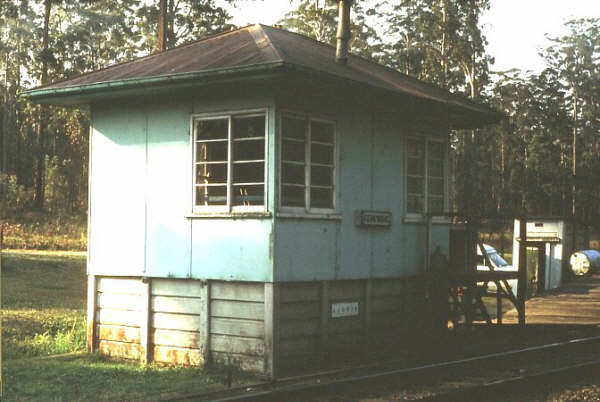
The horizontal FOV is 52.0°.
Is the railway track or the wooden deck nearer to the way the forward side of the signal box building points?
the railway track

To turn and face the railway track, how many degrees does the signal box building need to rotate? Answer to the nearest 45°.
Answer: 0° — it already faces it

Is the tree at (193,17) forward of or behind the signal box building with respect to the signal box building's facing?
behind

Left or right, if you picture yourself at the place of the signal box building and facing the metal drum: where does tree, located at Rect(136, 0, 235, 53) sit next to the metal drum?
left

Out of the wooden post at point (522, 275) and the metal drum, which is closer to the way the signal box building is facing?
the wooden post

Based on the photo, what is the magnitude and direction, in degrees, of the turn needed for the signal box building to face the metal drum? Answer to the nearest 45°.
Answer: approximately 90° to its left

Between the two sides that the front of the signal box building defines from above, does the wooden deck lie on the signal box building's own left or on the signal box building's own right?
on the signal box building's own left

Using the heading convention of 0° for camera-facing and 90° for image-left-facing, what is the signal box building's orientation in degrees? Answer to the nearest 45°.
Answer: approximately 315°
